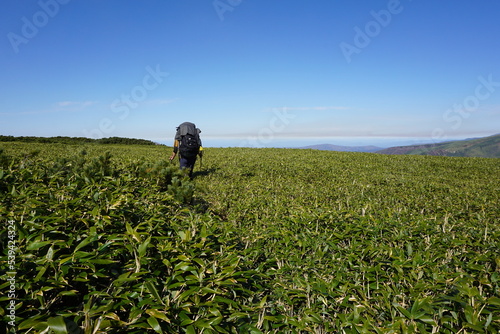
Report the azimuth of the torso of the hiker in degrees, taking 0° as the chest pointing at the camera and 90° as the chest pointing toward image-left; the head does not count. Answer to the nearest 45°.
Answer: approximately 180°
